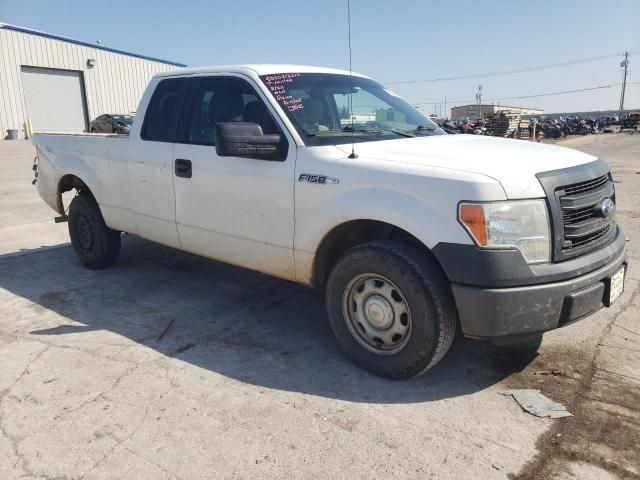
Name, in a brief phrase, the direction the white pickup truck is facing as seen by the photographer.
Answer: facing the viewer and to the right of the viewer

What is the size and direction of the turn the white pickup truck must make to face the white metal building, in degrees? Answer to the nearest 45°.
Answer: approximately 180°
